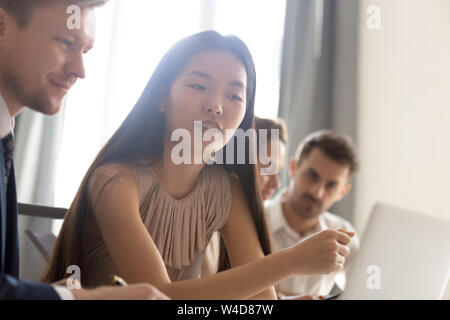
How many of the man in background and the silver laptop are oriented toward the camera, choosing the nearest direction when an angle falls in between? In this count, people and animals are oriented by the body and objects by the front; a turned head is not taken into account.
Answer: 1

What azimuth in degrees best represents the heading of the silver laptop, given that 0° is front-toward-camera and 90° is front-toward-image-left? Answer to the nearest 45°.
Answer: approximately 135°

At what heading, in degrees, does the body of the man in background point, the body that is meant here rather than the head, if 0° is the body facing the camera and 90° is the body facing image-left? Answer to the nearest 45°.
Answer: approximately 0°

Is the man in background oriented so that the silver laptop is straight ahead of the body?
yes
